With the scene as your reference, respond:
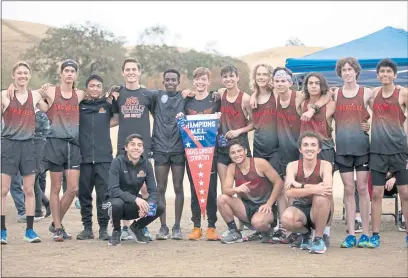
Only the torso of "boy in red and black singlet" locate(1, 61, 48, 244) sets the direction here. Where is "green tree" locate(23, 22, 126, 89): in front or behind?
behind

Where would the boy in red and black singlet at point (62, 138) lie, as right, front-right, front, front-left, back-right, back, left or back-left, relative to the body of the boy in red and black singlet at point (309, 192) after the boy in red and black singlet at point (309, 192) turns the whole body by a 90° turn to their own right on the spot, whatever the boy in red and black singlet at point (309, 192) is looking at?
front

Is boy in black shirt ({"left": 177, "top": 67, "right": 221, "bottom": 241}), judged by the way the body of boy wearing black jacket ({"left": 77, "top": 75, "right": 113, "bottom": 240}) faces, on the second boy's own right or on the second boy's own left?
on the second boy's own left

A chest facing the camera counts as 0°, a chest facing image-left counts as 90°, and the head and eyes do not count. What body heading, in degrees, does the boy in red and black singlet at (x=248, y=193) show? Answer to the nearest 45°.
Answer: approximately 45°

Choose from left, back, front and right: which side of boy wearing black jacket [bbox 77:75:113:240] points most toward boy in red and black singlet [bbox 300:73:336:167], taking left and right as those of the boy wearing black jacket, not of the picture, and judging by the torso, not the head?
left

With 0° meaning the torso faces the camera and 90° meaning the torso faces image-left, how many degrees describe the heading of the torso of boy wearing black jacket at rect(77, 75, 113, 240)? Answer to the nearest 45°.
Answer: approximately 0°

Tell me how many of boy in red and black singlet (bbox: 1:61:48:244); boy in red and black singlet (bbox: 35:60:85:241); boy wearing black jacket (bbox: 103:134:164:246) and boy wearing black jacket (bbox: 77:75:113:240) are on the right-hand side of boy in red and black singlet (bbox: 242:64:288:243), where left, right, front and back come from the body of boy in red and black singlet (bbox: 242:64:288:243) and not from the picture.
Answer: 4

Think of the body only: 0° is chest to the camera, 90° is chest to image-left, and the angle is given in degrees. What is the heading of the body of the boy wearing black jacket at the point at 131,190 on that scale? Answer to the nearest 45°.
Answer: approximately 0°
